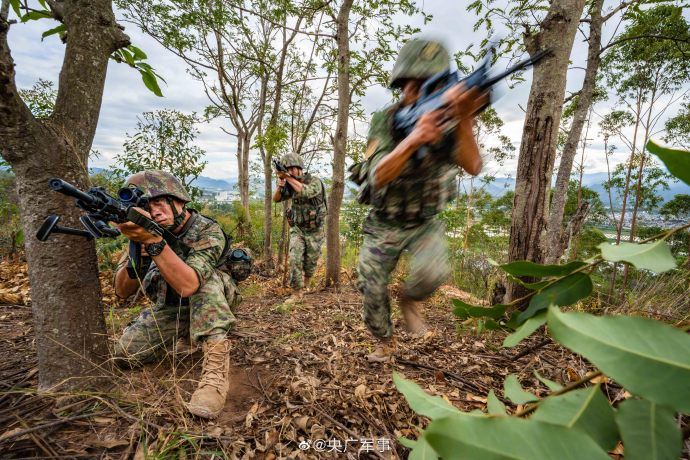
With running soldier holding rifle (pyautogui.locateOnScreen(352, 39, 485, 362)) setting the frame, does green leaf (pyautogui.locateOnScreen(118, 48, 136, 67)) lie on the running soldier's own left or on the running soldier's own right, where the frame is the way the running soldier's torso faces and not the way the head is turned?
on the running soldier's own right

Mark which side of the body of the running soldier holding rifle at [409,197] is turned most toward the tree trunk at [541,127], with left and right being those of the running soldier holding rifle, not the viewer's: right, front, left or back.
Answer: left

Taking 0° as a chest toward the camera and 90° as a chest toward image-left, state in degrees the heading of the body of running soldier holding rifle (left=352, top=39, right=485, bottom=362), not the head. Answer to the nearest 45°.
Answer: approximately 315°

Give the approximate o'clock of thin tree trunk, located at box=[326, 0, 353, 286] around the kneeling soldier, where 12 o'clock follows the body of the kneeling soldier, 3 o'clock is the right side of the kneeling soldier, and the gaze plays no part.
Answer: The thin tree trunk is roughly at 6 o'clock from the kneeling soldier.

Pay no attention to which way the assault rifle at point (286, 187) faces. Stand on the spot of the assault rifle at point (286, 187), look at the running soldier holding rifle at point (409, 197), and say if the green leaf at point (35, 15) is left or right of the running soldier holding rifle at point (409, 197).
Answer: right

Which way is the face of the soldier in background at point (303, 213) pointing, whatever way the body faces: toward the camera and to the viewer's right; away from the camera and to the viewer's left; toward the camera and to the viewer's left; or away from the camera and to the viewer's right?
toward the camera and to the viewer's left

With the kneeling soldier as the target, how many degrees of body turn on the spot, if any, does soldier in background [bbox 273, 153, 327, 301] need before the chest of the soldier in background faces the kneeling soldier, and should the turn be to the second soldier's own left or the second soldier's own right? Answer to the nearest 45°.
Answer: approximately 45° to the second soldier's own left

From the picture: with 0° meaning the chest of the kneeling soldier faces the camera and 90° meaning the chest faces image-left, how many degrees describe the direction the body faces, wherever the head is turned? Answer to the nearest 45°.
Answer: approximately 45°

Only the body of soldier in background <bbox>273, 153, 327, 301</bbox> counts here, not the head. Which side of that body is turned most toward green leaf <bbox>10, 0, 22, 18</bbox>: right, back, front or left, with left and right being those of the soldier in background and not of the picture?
front

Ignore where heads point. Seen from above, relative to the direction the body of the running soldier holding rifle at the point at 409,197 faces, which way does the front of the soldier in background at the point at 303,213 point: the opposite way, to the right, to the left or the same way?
to the right
